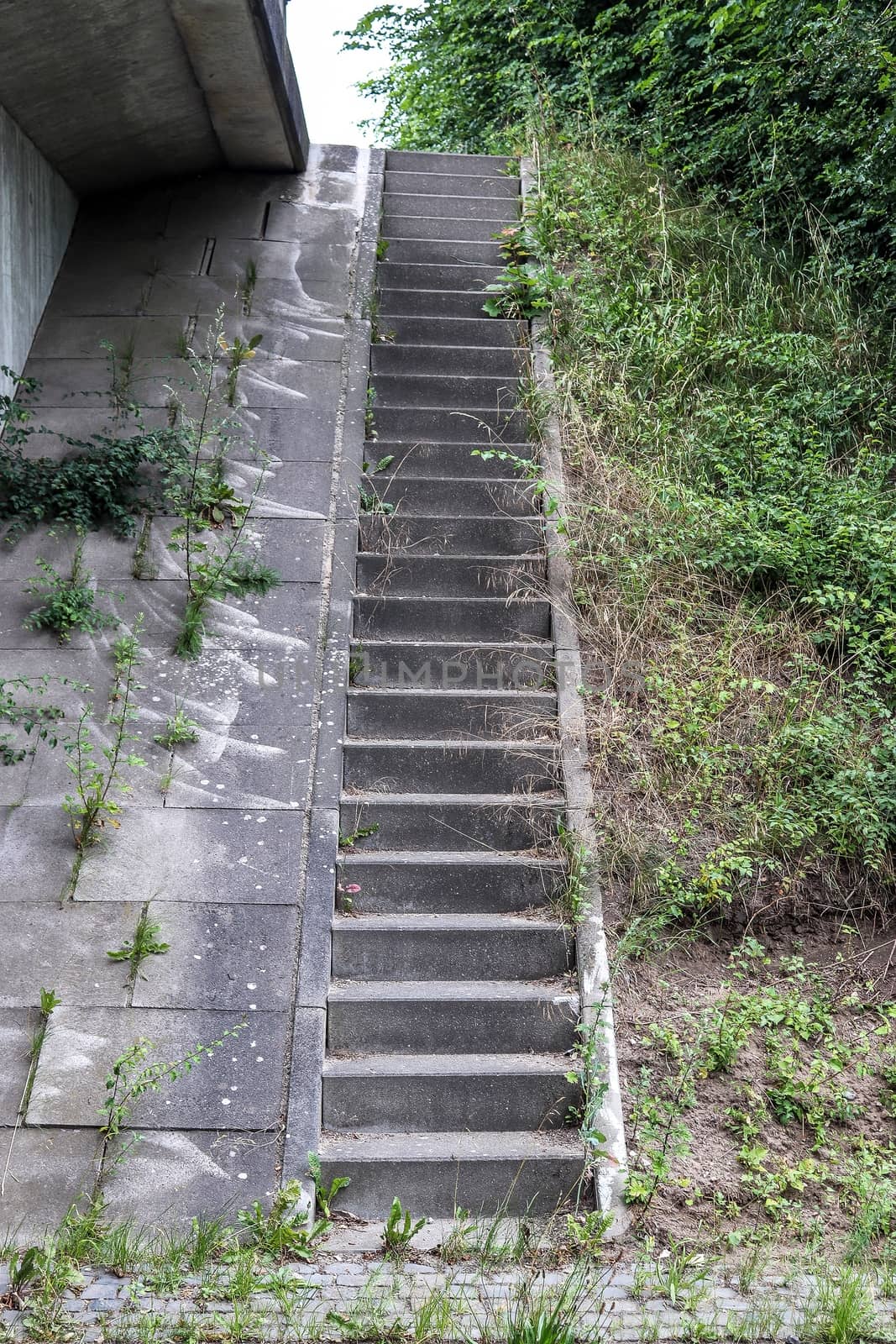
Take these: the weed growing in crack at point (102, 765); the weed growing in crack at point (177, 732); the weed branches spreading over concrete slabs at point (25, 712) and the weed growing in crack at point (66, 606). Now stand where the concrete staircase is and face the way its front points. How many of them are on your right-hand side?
4

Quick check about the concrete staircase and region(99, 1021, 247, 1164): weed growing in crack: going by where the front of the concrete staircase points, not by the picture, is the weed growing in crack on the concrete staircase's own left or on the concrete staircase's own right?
on the concrete staircase's own right

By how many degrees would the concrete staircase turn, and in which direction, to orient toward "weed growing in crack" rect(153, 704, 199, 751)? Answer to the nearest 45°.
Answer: approximately 90° to its right

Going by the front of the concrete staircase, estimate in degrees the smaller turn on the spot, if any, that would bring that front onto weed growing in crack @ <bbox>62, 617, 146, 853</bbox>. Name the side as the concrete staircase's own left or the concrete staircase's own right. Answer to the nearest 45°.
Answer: approximately 90° to the concrete staircase's own right

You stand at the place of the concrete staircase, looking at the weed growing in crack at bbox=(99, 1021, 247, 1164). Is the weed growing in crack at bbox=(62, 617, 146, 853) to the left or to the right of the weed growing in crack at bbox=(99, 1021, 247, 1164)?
right

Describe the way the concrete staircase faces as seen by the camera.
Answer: facing the viewer

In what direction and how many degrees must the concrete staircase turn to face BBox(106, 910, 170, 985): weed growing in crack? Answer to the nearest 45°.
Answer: approximately 45° to its right

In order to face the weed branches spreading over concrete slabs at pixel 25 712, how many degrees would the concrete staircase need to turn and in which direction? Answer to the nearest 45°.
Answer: approximately 90° to its right

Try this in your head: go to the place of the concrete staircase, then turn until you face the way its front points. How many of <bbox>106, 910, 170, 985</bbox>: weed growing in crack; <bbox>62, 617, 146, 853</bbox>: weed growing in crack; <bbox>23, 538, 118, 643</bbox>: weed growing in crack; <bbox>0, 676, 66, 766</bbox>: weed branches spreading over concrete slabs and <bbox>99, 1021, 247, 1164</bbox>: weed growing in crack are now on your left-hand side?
0

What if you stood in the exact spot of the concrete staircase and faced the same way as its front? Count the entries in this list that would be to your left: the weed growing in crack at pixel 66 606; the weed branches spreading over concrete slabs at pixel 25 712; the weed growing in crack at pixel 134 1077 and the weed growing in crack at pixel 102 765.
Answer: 0

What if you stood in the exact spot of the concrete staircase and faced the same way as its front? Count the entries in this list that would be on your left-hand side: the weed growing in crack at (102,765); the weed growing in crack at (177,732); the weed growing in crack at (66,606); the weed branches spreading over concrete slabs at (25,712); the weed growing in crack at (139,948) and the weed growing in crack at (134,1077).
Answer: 0

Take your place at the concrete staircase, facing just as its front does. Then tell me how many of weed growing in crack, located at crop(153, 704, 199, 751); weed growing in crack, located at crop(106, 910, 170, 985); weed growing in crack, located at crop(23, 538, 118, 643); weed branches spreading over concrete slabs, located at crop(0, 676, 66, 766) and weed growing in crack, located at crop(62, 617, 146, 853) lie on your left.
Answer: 0

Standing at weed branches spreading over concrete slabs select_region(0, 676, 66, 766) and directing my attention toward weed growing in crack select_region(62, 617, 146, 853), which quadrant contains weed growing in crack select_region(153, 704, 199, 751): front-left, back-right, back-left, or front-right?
front-left

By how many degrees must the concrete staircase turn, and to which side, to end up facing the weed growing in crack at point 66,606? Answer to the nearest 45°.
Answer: approximately 90° to its right

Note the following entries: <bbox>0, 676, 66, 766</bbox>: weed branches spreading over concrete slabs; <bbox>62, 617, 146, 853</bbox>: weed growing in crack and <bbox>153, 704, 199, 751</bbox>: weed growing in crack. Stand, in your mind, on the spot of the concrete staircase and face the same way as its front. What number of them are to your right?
3
